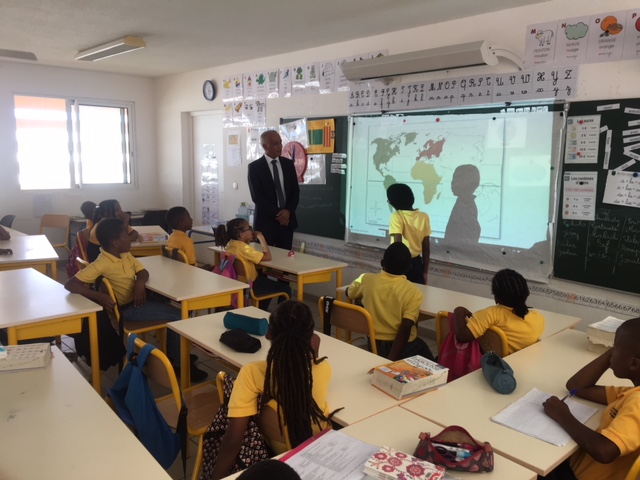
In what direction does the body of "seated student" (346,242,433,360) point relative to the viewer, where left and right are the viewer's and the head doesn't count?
facing away from the viewer

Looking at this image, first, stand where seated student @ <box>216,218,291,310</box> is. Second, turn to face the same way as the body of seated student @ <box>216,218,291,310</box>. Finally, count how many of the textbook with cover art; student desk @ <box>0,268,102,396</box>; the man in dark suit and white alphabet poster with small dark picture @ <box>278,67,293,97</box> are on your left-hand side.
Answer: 2

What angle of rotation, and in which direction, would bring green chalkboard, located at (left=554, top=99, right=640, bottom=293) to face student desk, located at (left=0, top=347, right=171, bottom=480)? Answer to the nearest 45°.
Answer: approximately 45° to its right

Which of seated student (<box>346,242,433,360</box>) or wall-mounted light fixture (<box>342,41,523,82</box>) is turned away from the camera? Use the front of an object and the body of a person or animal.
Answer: the seated student

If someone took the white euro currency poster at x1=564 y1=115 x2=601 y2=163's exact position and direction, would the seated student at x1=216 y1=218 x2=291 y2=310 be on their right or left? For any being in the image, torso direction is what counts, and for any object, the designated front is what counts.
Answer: on their right

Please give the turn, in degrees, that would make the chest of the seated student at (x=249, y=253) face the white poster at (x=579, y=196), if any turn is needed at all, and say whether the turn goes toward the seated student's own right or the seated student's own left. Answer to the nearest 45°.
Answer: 0° — they already face it

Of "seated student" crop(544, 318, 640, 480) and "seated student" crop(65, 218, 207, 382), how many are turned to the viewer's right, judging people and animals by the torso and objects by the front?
1

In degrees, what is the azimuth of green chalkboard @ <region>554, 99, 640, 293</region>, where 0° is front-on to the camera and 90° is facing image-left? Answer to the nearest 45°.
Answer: approximately 0°

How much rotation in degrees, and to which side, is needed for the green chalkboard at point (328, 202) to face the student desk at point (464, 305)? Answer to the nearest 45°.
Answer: approximately 45° to its left

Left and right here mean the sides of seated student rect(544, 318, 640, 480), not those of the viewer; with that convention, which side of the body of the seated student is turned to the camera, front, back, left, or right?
left

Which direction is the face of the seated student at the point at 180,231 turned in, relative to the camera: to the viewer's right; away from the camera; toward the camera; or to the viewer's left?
to the viewer's right

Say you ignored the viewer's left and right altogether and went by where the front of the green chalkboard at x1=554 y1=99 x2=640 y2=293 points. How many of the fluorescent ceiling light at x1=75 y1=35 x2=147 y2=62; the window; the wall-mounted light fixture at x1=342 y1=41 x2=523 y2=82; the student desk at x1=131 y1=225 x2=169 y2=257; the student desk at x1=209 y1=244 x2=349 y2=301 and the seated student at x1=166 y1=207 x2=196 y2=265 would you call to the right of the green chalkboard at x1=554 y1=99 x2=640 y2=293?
6

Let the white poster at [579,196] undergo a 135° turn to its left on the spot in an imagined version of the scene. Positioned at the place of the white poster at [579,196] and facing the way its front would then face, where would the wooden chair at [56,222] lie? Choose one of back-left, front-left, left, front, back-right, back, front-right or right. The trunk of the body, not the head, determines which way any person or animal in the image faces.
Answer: back-left

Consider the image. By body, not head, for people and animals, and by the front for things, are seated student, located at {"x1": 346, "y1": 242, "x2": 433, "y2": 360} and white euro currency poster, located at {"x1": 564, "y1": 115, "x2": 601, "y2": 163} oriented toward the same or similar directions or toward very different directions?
very different directions

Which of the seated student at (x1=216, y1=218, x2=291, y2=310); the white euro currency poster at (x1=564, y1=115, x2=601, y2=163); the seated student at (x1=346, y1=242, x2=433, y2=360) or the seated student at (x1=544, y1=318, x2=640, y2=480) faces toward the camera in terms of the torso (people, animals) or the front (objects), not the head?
the white euro currency poster

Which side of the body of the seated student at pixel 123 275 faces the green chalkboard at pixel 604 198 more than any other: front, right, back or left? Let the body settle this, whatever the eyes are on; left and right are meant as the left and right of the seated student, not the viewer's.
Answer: front

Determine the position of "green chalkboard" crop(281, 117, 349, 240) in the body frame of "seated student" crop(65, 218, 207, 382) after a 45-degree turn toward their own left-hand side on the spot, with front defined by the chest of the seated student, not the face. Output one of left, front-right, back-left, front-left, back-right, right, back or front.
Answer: front

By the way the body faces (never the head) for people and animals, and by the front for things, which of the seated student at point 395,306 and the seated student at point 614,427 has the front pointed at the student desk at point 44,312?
the seated student at point 614,427

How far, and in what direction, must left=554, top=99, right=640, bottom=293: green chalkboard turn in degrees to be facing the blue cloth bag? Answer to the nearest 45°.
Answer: approximately 45° to its right

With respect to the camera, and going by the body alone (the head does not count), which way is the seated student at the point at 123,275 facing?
to the viewer's right
